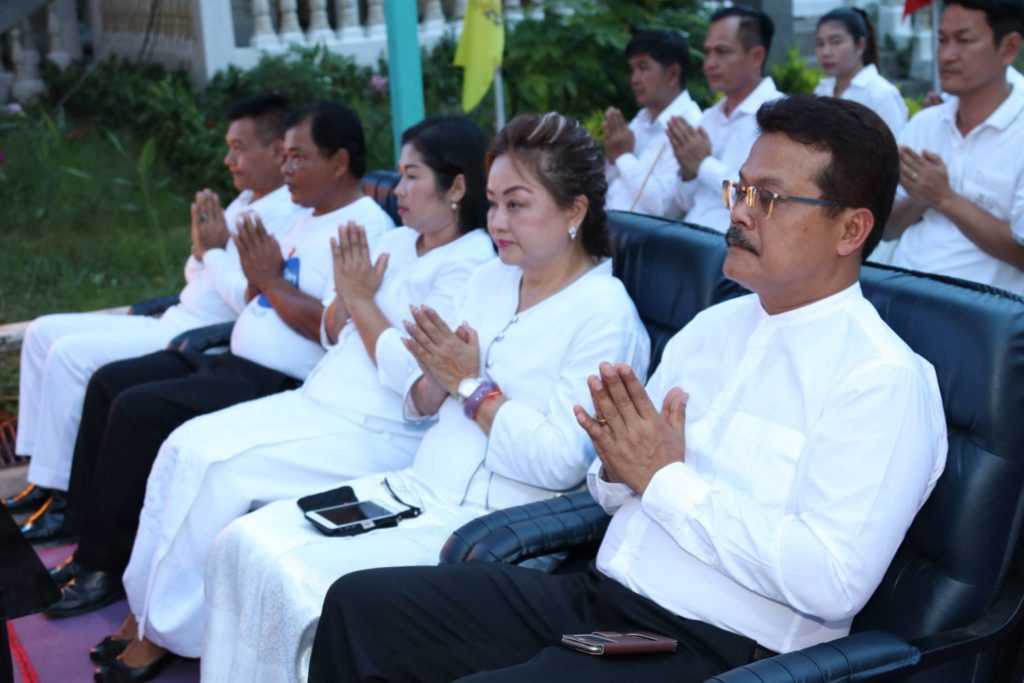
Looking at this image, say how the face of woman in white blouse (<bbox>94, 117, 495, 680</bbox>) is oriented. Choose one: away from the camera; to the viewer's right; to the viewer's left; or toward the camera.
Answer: to the viewer's left

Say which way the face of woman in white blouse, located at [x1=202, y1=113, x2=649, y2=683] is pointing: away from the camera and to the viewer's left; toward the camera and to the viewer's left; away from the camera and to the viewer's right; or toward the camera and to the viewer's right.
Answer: toward the camera and to the viewer's left

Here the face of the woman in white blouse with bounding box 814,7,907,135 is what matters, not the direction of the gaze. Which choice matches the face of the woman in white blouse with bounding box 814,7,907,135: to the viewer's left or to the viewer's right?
to the viewer's left

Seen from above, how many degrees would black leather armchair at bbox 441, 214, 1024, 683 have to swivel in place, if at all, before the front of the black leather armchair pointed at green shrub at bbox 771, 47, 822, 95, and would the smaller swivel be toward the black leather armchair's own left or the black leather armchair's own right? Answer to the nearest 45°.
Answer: approximately 135° to the black leather armchair's own right

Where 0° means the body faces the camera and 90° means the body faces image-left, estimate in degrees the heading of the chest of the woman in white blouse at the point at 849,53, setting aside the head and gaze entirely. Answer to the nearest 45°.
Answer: approximately 45°

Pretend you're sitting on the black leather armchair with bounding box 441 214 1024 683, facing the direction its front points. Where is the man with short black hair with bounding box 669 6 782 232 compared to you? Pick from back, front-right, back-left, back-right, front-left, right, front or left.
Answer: back-right

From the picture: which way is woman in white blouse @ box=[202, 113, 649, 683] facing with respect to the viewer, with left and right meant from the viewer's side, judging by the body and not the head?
facing the viewer and to the left of the viewer

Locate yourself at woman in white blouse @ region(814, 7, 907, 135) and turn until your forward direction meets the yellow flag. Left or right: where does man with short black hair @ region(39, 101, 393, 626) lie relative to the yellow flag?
left

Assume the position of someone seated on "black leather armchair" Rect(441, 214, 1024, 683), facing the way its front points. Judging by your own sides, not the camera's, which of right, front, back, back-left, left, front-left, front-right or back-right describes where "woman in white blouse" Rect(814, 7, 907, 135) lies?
back-right

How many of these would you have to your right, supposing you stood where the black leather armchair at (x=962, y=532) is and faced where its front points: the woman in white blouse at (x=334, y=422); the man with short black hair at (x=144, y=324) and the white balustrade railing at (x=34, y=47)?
3

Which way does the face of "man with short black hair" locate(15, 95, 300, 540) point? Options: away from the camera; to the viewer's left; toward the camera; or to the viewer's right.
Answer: to the viewer's left

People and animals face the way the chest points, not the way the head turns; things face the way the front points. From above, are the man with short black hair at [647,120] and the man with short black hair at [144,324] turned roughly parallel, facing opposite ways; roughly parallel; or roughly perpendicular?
roughly parallel

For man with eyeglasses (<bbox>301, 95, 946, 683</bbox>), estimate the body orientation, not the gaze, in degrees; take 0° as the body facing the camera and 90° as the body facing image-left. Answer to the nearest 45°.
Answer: approximately 45°

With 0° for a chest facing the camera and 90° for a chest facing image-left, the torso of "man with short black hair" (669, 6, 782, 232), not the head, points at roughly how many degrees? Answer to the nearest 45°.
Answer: approximately 45°

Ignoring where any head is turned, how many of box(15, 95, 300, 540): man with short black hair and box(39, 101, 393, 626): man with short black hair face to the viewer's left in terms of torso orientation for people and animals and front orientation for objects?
2

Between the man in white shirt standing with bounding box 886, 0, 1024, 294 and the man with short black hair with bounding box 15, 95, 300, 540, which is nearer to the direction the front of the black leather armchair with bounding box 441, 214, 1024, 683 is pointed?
the man with short black hair

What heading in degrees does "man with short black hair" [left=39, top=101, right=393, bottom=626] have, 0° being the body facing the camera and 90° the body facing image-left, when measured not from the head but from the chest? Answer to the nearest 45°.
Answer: approximately 90°

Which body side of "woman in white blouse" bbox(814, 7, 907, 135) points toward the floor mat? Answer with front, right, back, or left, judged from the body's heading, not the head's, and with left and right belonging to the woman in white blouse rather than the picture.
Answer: front
